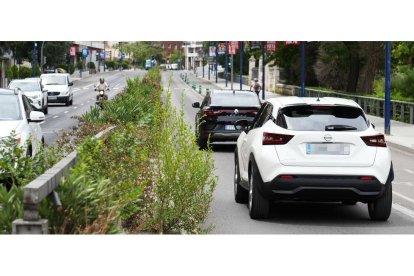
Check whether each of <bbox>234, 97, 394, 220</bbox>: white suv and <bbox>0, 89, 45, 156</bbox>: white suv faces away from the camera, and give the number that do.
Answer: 1

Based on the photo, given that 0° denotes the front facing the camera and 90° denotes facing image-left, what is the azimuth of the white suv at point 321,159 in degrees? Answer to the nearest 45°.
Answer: approximately 180°

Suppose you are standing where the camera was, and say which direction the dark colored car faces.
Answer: facing away from the viewer

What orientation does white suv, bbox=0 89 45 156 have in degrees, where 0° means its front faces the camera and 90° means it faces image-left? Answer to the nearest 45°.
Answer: approximately 0°

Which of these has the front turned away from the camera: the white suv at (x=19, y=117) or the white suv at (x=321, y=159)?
the white suv at (x=321, y=159)

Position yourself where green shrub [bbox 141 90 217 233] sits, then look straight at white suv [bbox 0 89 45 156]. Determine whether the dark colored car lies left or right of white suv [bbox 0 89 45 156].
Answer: right

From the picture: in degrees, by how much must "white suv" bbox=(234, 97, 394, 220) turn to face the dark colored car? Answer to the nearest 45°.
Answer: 0° — it already faces it

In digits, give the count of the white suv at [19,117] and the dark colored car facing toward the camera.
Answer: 1

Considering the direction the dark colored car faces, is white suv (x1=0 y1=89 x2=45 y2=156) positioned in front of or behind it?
behind

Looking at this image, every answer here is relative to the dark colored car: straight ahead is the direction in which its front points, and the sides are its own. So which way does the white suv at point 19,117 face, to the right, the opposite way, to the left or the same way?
the opposite way

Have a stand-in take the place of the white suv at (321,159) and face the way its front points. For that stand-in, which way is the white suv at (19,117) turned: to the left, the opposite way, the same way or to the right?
the opposite way

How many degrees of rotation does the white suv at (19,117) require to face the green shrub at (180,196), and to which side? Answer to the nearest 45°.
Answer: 0° — it already faces it

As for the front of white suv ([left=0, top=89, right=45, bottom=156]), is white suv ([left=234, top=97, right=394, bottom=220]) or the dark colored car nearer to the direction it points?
the white suv
